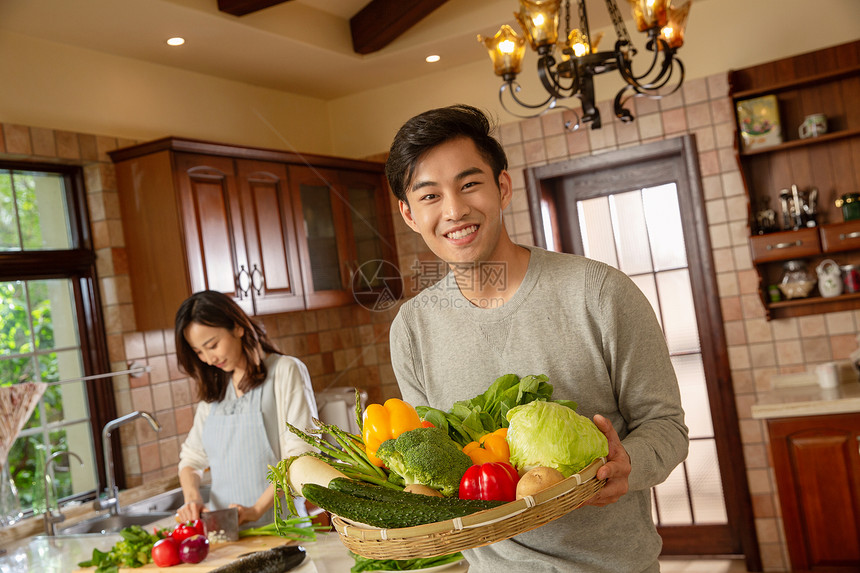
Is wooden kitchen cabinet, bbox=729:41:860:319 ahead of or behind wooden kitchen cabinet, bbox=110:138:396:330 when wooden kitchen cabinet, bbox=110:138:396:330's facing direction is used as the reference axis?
ahead

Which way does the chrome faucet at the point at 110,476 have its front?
to the viewer's right

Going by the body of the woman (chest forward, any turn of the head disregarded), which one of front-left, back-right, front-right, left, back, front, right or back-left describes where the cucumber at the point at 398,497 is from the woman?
front-left

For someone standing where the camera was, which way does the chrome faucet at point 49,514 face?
facing to the right of the viewer

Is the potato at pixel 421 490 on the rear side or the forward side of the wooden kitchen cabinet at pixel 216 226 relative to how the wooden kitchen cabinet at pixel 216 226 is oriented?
on the forward side

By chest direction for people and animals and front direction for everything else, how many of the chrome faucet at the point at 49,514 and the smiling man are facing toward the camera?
1

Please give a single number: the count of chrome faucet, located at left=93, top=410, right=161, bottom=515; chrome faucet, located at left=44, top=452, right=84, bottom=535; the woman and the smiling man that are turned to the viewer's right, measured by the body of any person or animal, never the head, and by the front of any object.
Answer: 2

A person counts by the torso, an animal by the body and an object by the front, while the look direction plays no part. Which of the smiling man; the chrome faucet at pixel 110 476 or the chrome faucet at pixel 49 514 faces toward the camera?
the smiling man

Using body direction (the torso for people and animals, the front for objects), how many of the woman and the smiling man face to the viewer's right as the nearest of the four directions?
0

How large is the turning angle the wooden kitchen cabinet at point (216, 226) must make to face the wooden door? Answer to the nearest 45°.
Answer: approximately 45° to its left

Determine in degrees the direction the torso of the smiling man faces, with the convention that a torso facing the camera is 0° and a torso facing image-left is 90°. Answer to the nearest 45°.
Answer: approximately 0°

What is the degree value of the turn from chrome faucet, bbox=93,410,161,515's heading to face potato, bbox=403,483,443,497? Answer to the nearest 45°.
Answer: approximately 90° to its right

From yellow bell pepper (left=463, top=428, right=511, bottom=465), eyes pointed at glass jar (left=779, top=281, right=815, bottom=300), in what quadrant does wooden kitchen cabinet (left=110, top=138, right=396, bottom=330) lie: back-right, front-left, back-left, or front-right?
front-left
